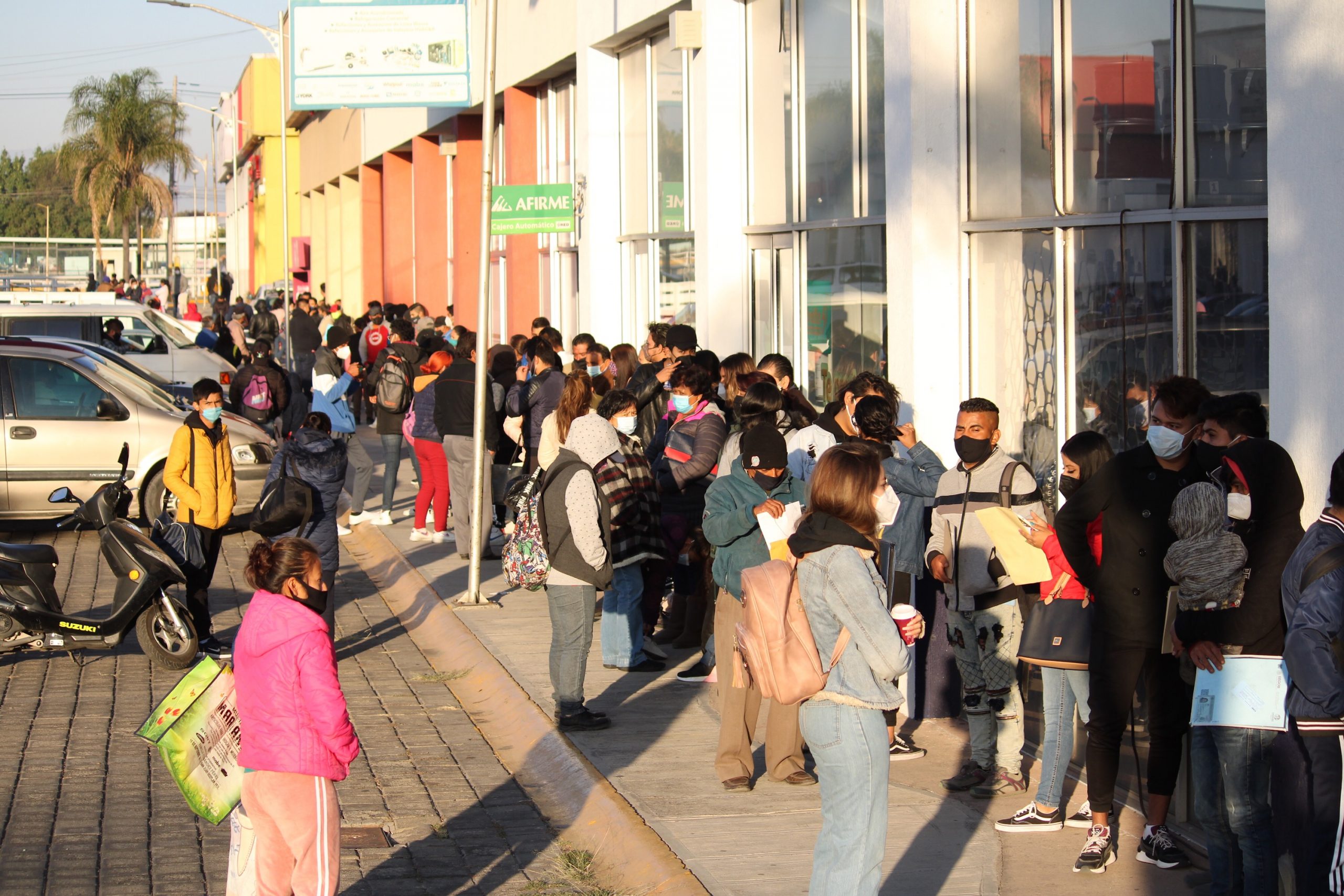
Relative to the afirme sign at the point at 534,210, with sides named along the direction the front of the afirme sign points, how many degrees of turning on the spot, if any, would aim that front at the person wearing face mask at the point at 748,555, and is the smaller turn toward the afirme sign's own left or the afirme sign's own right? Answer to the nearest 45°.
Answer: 0° — it already faces them

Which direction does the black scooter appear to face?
to the viewer's right

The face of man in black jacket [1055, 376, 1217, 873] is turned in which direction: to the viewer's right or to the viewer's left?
to the viewer's left

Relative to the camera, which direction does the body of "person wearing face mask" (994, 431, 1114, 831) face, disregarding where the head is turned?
to the viewer's left

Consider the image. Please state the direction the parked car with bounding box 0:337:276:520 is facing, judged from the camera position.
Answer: facing to the right of the viewer

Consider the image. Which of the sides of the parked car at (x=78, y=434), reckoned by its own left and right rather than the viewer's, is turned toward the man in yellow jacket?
right

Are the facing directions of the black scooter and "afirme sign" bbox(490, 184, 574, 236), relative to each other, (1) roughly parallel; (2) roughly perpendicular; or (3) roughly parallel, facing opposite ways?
roughly perpendicular
